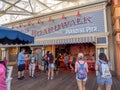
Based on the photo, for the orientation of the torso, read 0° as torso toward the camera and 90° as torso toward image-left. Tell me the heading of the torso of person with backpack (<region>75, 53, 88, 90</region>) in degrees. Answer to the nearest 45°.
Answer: approximately 180°

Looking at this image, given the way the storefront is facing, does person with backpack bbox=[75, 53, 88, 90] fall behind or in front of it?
in front

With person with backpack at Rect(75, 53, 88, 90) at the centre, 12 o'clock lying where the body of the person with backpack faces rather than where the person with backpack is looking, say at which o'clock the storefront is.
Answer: The storefront is roughly at 12 o'clock from the person with backpack.

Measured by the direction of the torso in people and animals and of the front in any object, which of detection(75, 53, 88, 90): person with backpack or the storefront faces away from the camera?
the person with backpack

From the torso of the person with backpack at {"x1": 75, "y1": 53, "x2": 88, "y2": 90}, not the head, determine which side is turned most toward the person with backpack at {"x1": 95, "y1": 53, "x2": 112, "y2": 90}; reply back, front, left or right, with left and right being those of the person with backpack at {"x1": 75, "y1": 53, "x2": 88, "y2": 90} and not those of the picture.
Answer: right

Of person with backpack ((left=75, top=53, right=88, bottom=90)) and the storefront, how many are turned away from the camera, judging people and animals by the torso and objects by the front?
1
